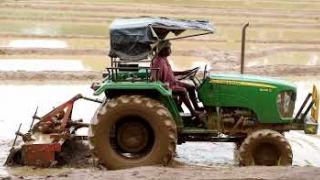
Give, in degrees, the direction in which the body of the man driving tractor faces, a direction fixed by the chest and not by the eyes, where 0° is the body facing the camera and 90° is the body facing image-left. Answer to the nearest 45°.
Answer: approximately 270°

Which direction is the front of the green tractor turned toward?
to the viewer's right

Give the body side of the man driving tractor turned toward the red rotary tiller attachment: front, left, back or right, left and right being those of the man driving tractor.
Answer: back
